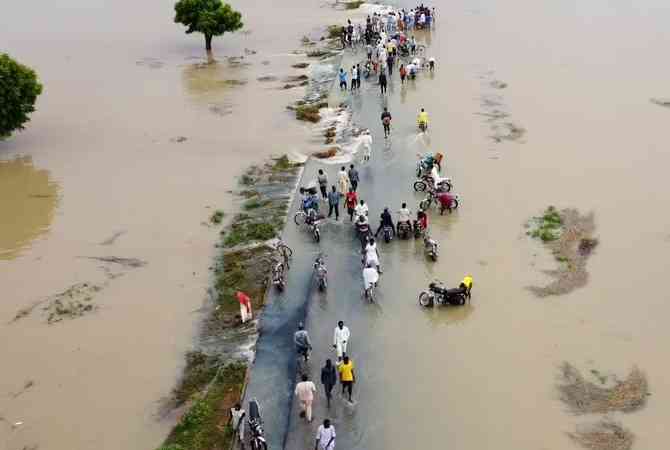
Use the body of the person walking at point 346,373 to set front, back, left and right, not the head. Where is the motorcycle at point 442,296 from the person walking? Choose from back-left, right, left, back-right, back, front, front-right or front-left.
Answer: front-right

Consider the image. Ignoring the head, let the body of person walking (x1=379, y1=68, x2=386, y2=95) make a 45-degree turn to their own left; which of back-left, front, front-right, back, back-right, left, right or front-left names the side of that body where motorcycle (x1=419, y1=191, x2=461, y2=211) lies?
back-left

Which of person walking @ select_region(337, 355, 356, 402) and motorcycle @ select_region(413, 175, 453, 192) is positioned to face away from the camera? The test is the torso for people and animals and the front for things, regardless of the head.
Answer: the person walking

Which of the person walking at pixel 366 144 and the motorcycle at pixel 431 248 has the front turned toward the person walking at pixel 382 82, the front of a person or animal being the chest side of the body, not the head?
the person walking at pixel 366 144

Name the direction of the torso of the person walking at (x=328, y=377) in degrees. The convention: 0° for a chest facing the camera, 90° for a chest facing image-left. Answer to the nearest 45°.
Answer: approximately 180°

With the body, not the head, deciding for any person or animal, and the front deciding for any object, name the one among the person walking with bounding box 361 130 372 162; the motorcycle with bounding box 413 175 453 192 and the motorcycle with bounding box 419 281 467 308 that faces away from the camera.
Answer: the person walking

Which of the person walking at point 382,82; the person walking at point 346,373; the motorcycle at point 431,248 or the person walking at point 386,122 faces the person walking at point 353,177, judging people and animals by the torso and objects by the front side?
the person walking at point 346,373

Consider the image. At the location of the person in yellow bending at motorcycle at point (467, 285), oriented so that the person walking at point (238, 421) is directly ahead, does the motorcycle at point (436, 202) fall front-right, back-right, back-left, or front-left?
back-right

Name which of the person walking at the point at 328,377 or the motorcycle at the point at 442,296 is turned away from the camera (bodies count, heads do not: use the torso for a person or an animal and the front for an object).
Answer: the person walking

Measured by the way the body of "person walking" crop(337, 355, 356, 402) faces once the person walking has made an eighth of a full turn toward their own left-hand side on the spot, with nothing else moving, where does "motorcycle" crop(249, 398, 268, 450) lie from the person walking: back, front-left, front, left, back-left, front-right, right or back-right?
left

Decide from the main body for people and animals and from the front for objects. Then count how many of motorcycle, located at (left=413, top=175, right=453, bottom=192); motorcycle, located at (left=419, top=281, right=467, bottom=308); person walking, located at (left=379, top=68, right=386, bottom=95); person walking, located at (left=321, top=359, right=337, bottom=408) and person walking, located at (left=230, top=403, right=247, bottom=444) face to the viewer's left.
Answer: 2

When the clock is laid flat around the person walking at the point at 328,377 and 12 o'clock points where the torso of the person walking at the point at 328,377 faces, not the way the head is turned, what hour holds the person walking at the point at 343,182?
the person walking at the point at 343,182 is roughly at 12 o'clock from the person walking at the point at 328,377.

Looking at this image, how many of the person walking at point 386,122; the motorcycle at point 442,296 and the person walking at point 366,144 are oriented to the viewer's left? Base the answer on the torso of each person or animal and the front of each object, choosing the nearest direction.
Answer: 1

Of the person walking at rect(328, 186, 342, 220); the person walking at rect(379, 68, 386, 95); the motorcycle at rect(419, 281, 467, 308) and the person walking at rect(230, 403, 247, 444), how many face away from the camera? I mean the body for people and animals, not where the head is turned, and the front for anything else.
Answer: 3
